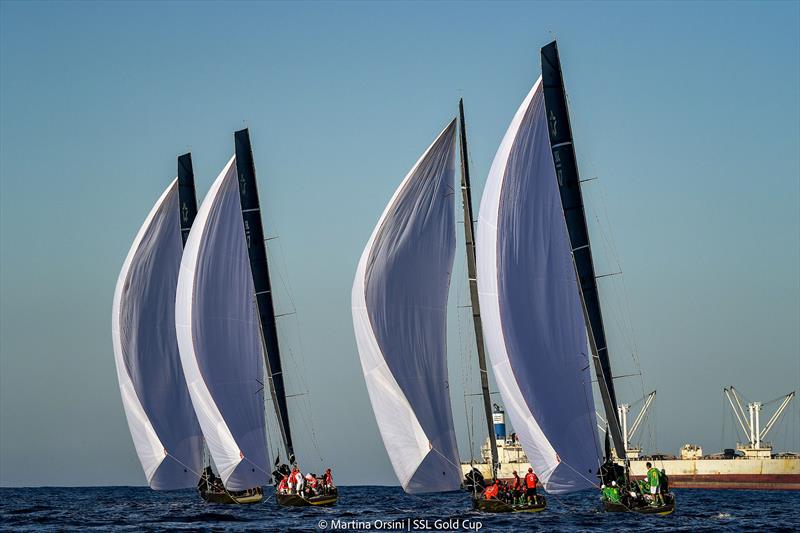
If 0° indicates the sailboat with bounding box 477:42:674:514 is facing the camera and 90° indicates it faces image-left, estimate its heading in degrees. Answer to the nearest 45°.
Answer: approximately 135°

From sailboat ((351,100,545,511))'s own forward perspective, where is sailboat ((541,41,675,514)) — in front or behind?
behind

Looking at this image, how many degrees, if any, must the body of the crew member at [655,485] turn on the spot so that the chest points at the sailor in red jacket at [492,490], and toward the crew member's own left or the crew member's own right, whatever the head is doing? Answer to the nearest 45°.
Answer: approximately 45° to the crew member's own left

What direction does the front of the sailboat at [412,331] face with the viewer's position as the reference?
facing away from the viewer and to the left of the viewer

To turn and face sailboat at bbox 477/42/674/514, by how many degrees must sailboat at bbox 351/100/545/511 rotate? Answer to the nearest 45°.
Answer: approximately 135° to its right

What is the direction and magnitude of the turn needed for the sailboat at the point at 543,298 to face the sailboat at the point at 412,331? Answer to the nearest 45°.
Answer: approximately 45° to its left
